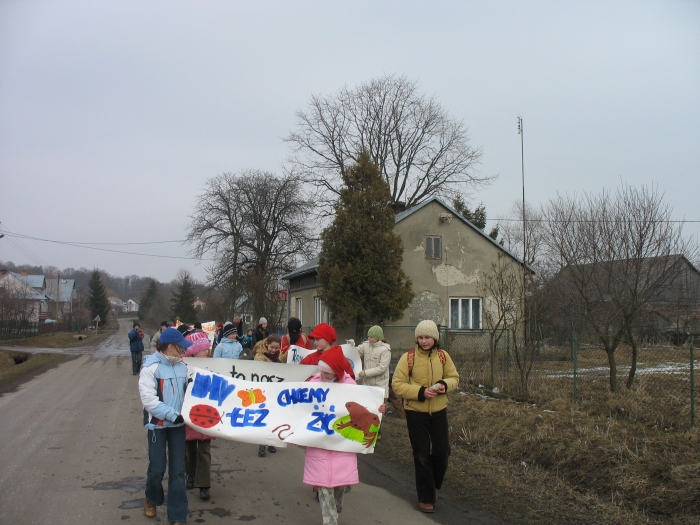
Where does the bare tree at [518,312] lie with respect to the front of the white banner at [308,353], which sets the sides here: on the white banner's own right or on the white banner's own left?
on the white banner's own left

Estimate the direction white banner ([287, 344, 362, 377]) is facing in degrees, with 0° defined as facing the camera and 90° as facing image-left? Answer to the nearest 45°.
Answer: approximately 0°

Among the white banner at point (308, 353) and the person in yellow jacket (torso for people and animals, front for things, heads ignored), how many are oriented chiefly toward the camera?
2

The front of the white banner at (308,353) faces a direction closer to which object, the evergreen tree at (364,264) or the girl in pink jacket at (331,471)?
the girl in pink jacket

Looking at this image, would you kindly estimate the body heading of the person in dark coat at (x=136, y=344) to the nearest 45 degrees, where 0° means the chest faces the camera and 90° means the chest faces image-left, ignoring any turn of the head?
approximately 0°
